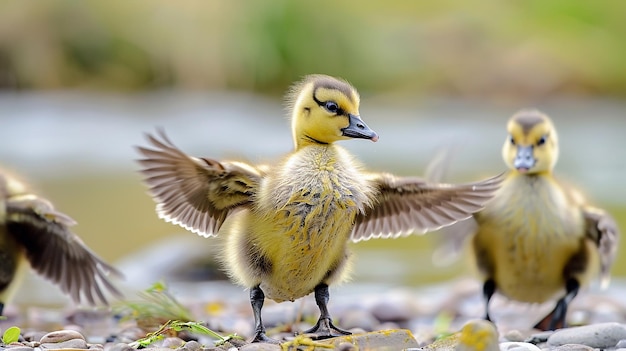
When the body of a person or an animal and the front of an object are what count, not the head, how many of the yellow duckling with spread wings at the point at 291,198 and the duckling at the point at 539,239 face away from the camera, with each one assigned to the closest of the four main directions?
0

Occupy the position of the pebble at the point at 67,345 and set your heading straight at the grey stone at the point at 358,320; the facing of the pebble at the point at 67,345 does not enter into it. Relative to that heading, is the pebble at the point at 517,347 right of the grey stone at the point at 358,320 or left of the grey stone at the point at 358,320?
right

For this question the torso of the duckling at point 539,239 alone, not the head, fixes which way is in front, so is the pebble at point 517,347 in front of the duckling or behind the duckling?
in front

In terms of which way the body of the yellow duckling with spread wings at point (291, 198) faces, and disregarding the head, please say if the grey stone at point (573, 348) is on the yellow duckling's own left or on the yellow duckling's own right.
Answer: on the yellow duckling's own left

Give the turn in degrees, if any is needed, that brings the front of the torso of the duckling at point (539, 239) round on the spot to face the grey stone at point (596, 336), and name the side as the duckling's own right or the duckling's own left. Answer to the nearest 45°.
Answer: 0° — it already faces it

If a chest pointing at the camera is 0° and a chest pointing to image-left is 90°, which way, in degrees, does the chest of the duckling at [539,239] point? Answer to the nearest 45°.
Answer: approximately 0°

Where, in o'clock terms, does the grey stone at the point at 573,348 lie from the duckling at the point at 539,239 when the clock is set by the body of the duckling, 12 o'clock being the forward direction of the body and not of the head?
The grey stone is roughly at 12 o'clock from the duckling.

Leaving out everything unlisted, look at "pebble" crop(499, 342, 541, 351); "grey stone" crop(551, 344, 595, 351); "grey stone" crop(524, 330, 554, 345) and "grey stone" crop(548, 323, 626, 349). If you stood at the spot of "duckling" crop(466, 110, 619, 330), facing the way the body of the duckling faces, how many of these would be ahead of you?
4

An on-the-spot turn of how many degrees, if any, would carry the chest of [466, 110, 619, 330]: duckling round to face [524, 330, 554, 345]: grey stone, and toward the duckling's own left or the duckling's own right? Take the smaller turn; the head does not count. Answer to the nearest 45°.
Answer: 0° — it already faces it

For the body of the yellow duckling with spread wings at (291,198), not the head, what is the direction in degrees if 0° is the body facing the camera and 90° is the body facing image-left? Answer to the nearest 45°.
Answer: approximately 315°

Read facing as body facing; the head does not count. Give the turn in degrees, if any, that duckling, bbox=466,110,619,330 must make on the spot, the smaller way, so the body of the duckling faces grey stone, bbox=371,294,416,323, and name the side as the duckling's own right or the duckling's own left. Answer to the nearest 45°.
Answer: approximately 135° to the duckling's own right
